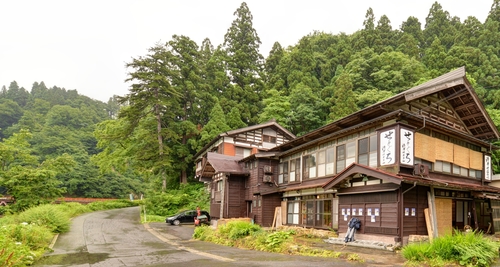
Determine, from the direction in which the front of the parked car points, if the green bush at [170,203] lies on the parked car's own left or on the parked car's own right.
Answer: on the parked car's own right

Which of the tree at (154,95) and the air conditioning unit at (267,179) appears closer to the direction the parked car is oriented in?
the tree

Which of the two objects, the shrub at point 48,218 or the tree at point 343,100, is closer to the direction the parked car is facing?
the shrub

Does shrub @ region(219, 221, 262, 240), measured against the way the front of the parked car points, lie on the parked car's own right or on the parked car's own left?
on the parked car's own left

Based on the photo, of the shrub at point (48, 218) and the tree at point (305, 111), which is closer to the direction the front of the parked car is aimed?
the shrub

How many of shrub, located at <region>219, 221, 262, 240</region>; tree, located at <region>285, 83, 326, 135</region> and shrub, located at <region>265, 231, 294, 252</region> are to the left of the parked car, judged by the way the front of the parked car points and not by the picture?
2

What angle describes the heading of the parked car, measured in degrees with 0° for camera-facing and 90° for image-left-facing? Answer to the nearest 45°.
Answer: approximately 90°
